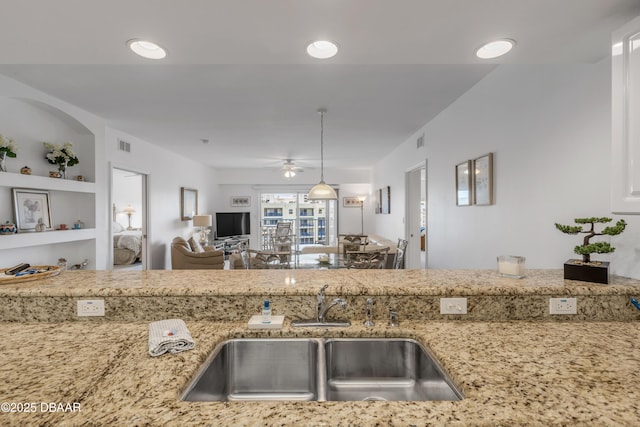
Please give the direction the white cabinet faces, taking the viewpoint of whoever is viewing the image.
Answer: facing the viewer and to the left of the viewer

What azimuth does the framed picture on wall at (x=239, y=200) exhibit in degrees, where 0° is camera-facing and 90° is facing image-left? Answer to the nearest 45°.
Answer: approximately 0°

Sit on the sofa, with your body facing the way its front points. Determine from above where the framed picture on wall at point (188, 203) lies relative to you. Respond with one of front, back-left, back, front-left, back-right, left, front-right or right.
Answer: left

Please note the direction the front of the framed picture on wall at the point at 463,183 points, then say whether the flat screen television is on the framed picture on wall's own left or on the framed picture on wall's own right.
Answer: on the framed picture on wall's own right

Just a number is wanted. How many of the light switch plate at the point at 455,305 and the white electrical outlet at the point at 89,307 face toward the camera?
2

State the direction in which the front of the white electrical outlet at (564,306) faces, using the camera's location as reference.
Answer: facing the viewer

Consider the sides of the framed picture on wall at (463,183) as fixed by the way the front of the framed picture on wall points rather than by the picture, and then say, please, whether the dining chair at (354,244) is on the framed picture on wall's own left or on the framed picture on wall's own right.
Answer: on the framed picture on wall's own right

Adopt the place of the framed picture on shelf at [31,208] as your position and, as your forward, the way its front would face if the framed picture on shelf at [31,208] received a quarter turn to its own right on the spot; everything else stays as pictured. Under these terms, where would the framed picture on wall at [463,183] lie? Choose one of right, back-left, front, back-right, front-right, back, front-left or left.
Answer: left

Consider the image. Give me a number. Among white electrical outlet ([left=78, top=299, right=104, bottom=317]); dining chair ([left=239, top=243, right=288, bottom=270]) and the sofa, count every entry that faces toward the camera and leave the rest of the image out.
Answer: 1

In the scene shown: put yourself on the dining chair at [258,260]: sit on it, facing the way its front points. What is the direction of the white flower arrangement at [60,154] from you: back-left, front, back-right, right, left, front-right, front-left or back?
back

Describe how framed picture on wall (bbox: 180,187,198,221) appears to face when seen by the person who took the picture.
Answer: facing the viewer and to the right of the viewer

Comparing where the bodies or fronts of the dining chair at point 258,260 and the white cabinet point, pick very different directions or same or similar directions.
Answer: very different directions

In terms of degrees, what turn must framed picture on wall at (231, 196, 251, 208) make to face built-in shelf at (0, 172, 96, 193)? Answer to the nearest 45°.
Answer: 0° — it already faces it

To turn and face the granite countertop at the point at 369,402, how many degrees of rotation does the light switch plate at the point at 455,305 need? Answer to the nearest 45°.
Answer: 0° — it already faces it

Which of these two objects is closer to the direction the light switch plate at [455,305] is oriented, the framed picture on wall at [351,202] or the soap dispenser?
the soap dispenser
